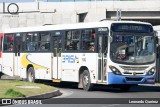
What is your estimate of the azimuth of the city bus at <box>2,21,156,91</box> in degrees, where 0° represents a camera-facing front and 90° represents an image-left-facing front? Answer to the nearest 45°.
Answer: approximately 315°
